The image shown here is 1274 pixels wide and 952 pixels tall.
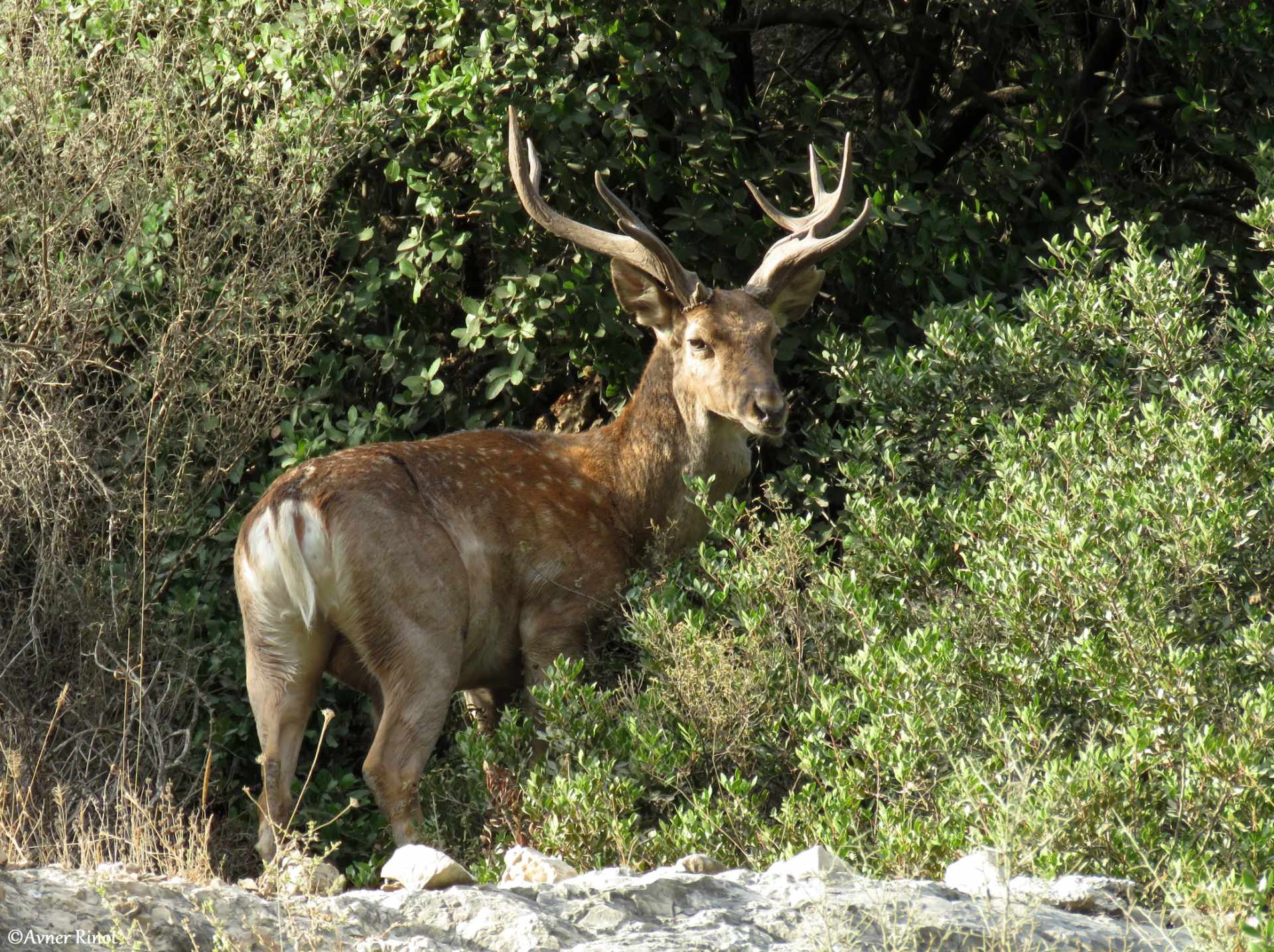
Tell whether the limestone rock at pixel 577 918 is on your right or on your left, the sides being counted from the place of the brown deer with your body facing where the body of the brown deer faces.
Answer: on your right

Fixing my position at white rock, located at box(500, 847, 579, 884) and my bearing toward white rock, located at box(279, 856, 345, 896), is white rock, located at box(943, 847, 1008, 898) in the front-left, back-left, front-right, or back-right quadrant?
back-left

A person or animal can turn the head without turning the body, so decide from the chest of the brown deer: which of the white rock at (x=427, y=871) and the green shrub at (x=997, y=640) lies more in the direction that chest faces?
the green shrub

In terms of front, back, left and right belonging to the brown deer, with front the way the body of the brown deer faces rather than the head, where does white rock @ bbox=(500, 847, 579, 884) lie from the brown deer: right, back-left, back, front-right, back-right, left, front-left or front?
back-right

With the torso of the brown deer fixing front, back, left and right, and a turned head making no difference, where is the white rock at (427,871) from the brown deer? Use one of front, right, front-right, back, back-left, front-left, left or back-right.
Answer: back-right

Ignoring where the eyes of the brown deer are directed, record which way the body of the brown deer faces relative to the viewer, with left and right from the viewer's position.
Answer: facing away from the viewer and to the right of the viewer

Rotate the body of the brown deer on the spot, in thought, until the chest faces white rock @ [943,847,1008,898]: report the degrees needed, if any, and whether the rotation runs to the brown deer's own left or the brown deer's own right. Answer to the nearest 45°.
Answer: approximately 90° to the brown deer's own right

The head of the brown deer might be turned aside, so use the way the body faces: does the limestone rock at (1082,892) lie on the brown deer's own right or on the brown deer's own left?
on the brown deer's own right
